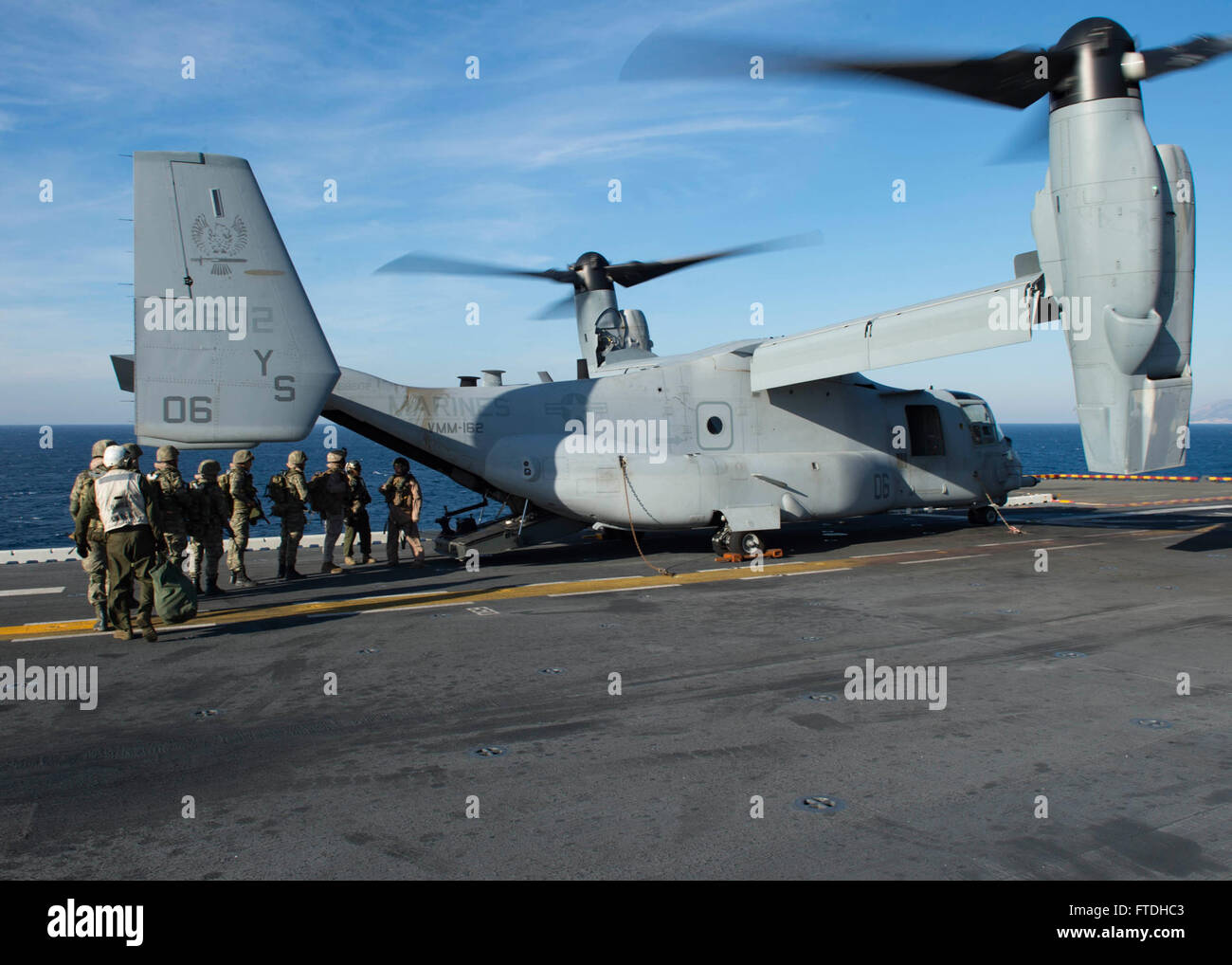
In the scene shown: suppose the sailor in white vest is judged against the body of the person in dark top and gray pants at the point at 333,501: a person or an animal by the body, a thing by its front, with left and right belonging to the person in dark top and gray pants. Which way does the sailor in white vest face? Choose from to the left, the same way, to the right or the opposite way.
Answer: to the left

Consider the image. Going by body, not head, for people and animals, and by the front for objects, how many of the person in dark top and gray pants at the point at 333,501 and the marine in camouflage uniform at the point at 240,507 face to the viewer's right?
2

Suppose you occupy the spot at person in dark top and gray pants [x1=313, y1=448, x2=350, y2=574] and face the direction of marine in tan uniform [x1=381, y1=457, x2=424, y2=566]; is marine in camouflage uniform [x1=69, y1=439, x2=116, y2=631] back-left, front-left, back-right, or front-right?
back-right

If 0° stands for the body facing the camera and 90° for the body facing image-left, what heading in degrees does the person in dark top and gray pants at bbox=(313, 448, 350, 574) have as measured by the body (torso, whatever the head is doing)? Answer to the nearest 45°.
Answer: approximately 270°

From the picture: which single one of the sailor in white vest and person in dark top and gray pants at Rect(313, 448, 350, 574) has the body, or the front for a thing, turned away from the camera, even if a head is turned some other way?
the sailor in white vest

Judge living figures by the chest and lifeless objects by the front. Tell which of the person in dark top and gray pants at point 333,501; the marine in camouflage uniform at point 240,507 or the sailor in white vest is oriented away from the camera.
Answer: the sailor in white vest

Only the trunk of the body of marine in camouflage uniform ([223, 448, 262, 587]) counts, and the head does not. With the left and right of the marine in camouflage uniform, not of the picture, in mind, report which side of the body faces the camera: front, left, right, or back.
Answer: right

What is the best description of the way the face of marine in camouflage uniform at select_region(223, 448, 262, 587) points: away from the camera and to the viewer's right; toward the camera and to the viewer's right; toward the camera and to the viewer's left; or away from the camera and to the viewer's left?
away from the camera and to the viewer's right

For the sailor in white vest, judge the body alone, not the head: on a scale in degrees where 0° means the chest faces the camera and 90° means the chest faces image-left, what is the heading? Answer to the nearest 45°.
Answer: approximately 180°

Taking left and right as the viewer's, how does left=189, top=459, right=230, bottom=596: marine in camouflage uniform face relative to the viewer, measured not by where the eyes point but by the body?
facing away from the viewer and to the right of the viewer

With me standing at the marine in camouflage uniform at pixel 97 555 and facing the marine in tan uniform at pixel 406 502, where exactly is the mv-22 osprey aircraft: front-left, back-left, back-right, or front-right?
front-right
